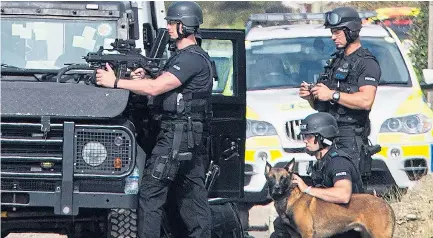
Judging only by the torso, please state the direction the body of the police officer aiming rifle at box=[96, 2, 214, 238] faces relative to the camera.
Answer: to the viewer's left

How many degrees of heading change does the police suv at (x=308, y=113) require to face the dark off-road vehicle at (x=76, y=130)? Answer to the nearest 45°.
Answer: approximately 45° to its right

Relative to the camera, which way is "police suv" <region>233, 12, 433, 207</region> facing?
toward the camera

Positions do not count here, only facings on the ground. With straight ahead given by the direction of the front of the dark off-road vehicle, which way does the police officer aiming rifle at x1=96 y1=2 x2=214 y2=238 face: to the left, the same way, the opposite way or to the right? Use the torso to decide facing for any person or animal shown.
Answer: to the right

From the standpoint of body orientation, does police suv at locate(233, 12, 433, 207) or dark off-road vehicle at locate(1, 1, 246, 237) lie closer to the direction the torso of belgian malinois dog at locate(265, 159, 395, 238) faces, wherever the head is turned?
the dark off-road vehicle

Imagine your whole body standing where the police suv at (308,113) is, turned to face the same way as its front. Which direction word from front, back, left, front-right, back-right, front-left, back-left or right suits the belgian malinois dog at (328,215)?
front

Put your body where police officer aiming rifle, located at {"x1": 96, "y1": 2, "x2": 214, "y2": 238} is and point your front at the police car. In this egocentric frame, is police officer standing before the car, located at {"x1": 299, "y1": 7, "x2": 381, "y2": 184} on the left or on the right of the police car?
right

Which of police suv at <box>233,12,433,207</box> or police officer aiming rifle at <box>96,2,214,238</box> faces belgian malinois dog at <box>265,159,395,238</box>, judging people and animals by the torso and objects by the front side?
the police suv

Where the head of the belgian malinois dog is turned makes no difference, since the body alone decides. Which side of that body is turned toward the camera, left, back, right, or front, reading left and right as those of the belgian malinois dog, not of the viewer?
left

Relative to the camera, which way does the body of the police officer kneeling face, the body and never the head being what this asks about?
to the viewer's left

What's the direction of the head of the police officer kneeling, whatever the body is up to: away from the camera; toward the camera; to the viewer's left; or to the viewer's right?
to the viewer's left

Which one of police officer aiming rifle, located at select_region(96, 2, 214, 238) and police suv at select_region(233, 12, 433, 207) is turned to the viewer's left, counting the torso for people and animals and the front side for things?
the police officer aiming rifle

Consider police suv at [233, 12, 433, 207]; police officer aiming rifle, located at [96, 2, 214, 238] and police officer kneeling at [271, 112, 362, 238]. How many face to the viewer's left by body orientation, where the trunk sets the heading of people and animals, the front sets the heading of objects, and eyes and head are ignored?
2

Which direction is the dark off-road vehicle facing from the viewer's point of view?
toward the camera
